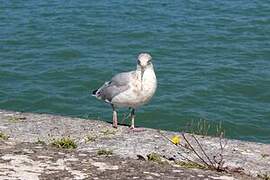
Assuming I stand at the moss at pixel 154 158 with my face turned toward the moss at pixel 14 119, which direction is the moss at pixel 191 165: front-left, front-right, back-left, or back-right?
back-right

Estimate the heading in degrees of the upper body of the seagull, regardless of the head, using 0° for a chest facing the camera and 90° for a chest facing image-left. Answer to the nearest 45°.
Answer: approximately 315°

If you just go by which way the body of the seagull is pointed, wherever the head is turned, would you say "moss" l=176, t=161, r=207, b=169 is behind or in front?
in front

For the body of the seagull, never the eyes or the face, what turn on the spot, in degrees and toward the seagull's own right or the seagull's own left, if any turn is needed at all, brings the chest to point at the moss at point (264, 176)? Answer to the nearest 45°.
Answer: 0° — it already faces it

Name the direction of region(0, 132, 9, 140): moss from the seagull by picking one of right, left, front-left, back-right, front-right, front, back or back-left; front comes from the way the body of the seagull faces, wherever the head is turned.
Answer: right

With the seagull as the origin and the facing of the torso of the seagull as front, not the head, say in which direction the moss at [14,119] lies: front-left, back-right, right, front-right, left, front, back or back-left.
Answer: back-right

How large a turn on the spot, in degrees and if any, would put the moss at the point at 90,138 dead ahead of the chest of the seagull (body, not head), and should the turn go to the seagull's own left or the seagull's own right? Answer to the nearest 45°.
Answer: approximately 90° to the seagull's own right

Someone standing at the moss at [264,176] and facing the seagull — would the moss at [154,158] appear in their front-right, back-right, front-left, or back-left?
front-left

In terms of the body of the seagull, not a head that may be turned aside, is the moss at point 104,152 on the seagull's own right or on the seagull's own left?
on the seagull's own right

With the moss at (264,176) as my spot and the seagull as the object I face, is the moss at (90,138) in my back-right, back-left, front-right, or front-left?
front-left

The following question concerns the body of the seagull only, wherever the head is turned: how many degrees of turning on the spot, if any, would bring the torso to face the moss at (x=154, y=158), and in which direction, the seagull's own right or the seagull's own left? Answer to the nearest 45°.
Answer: approximately 45° to the seagull's own right
